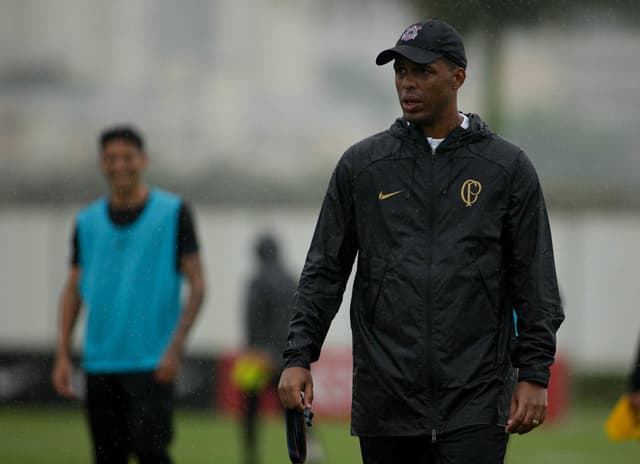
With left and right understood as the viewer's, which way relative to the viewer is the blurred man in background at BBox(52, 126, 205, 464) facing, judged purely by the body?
facing the viewer

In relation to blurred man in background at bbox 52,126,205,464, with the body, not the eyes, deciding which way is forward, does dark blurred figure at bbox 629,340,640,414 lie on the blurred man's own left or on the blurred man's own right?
on the blurred man's own left

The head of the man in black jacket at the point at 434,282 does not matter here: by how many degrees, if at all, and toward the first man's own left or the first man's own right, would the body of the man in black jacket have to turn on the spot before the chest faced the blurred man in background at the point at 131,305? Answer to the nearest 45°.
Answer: approximately 135° to the first man's own right

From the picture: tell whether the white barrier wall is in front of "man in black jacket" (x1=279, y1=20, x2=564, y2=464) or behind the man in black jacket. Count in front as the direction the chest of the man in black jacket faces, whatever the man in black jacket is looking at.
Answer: behind

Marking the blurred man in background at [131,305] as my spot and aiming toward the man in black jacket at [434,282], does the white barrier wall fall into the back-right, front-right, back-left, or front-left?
back-left

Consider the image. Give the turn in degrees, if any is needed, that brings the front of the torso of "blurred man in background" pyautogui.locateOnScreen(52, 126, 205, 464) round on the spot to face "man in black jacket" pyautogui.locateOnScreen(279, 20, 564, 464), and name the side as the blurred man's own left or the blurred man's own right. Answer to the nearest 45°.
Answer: approximately 45° to the blurred man's own left

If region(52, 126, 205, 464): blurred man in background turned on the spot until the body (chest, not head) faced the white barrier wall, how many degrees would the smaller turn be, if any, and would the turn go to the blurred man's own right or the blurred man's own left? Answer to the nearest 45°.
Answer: approximately 180°

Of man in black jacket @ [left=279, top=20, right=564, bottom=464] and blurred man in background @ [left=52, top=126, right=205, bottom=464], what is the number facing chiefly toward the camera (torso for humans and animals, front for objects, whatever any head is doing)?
2

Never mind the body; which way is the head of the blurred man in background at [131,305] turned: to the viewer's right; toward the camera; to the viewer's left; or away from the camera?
toward the camera

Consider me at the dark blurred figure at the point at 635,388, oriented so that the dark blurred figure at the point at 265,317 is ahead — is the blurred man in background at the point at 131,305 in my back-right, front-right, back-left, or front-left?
front-left

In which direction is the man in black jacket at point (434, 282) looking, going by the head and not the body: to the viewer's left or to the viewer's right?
to the viewer's left

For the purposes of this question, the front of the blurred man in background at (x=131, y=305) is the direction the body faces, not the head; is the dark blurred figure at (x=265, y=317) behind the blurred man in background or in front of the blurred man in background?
behind

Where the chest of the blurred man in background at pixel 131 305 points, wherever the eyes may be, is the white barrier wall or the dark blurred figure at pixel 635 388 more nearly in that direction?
the dark blurred figure

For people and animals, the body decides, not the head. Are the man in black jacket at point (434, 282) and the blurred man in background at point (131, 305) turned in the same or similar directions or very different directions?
same or similar directions

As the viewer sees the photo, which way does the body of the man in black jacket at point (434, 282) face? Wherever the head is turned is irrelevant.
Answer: toward the camera
